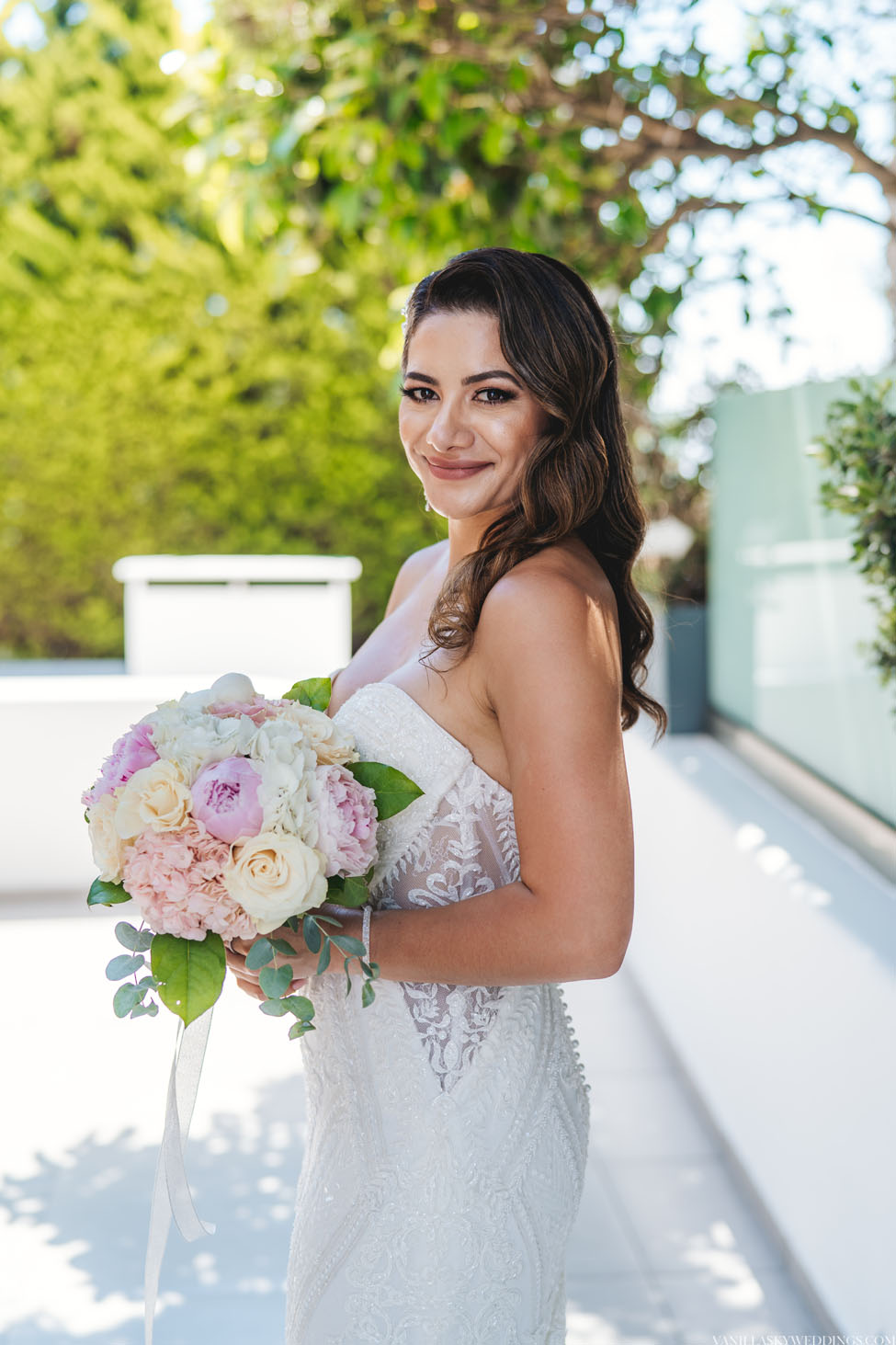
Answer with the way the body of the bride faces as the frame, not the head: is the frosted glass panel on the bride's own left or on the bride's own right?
on the bride's own right

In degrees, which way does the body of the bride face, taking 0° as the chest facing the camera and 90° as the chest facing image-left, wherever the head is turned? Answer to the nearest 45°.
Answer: approximately 90°

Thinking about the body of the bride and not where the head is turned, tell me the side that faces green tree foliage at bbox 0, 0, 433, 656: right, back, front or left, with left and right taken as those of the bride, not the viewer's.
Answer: right

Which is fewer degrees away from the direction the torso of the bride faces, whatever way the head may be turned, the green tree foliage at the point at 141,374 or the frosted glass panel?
the green tree foliage

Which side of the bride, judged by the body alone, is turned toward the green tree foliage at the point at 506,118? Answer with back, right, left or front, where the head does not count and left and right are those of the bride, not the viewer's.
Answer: right

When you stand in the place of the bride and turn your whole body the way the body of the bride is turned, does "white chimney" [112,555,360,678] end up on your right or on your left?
on your right
